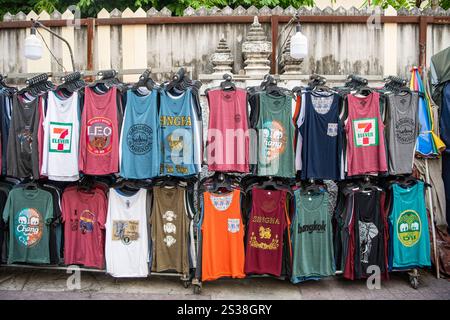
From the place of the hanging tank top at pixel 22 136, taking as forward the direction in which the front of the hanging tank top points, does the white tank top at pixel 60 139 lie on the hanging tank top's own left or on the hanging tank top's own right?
on the hanging tank top's own left

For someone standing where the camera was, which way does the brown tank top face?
facing the viewer

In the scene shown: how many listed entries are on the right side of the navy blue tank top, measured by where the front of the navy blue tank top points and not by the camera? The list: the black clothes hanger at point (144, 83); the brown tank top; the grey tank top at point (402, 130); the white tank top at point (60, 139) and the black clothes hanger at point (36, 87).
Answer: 4

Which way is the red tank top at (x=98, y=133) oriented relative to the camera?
toward the camera

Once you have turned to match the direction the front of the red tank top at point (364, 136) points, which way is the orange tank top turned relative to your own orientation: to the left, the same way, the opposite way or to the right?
the same way

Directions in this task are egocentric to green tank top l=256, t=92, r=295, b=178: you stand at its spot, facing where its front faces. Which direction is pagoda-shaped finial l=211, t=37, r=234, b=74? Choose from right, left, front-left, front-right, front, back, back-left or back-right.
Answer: back-right

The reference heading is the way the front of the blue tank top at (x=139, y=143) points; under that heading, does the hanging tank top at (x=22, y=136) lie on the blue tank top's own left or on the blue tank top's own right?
on the blue tank top's own right

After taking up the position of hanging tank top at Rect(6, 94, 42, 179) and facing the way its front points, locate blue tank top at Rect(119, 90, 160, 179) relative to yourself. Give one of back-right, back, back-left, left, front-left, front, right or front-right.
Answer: front-left

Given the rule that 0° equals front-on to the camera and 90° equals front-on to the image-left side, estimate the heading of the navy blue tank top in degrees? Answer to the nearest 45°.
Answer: approximately 0°

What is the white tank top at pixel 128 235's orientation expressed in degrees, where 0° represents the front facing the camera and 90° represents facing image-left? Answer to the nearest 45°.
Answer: approximately 0°

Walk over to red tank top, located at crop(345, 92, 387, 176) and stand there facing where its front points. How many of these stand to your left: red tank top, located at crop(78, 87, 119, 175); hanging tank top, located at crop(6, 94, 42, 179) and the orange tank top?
0

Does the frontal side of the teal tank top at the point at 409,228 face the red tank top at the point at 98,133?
no

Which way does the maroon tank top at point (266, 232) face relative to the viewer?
toward the camera

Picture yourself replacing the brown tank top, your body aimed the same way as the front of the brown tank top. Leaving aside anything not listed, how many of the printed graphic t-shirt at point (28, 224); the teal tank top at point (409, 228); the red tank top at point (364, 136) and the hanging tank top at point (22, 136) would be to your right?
2
